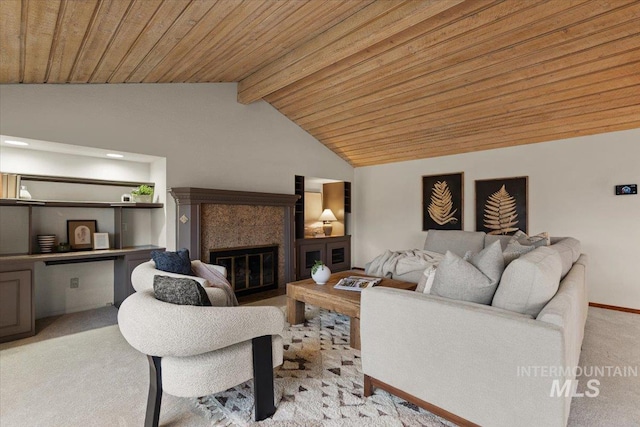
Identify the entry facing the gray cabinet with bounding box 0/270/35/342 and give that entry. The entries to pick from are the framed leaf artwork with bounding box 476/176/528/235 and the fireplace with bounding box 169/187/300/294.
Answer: the framed leaf artwork

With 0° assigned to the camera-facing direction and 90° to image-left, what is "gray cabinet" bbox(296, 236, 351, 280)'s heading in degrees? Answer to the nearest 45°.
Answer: approximately 315°

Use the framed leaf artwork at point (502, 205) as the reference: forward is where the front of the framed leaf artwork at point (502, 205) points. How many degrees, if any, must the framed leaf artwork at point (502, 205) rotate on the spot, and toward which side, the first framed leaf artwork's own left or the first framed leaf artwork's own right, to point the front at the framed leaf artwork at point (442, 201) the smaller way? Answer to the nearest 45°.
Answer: approximately 45° to the first framed leaf artwork's own right

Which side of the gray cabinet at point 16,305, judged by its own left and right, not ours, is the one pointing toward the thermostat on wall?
left

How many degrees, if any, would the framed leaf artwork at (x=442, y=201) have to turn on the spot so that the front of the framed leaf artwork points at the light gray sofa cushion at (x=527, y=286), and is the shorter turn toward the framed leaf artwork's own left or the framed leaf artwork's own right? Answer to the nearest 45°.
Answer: approximately 45° to the framed leaf artwork's own left

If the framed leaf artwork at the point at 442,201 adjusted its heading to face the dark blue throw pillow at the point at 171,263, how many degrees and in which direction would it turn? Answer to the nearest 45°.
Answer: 0° — it already faces it

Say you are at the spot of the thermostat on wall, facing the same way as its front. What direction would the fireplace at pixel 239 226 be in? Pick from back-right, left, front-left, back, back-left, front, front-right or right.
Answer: front-right

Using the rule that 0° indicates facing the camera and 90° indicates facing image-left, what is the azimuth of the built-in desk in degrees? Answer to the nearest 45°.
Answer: approximately 315°

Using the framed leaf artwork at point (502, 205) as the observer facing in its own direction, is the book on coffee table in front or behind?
in front

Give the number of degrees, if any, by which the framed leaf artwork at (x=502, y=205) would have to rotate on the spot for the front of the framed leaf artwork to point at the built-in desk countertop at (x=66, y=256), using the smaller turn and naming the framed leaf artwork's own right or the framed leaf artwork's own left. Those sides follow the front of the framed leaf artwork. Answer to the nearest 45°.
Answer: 0° — it already faces it

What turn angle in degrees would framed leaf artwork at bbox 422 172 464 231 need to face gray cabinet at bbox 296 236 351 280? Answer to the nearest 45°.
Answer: approximately 45° to its right

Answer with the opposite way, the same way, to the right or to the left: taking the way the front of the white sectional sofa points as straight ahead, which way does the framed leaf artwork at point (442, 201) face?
to the left

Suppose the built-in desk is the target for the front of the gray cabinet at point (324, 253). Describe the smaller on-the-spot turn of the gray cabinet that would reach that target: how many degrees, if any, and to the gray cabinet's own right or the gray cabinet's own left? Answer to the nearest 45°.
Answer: approximately 90° to the gray cabinet's own right
